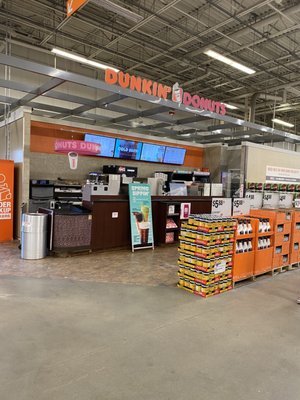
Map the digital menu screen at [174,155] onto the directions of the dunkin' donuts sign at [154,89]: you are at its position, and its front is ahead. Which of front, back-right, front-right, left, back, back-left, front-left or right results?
back-left

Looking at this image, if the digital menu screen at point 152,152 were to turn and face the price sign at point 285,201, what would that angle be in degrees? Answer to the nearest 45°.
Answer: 0° — it already faces it

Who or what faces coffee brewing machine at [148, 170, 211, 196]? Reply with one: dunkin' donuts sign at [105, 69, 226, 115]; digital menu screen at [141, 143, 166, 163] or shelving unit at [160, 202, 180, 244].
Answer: the digital menu screen

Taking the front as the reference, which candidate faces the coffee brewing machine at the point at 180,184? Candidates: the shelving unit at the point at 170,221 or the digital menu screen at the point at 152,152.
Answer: the digital menu screen

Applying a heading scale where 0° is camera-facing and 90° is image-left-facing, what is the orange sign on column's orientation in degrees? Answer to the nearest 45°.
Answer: approximately 315°

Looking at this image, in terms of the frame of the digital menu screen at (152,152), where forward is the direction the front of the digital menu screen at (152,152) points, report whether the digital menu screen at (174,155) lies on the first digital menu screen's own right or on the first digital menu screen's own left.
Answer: on the first digital menu screen's own left

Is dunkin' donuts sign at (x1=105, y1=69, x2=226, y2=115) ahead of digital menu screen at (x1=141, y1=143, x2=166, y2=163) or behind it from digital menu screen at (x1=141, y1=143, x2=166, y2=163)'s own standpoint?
ahead

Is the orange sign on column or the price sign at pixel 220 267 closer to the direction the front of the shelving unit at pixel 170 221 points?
the price sign

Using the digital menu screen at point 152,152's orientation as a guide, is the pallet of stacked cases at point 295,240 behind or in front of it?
in front

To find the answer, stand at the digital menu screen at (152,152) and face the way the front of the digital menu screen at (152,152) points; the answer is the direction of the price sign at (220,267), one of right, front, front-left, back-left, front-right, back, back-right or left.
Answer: front-right
